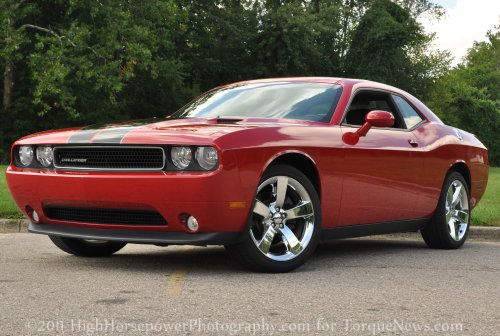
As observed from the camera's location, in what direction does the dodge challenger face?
facing the viewer and to the left of the viewer
